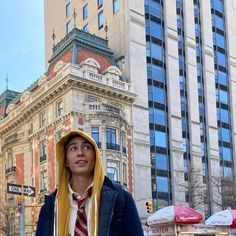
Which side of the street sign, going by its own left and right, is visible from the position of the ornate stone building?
back

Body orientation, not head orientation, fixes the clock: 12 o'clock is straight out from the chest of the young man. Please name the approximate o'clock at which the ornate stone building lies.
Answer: The ornate stone building is roughly at 6 o'clock from the young man.

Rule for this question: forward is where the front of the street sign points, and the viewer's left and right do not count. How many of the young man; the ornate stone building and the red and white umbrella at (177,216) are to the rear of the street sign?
1

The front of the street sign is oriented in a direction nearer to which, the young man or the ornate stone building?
the young man

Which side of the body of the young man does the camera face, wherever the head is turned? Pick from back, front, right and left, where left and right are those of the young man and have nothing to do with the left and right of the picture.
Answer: front

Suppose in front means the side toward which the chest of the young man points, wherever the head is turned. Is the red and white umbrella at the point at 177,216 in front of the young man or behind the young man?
behind

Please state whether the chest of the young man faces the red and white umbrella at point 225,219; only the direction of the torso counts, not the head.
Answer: no

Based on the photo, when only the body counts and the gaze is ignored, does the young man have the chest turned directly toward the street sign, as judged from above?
no

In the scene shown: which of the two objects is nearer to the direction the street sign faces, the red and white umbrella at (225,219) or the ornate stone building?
the red and white umbrella

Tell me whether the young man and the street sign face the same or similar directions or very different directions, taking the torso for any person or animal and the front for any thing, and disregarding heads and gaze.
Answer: same or similar directions

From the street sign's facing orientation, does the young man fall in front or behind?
in front

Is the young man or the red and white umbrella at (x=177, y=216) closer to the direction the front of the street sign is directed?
the young man

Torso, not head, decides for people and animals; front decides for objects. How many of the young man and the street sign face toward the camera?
2

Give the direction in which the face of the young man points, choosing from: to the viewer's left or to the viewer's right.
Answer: to the viewer's right
